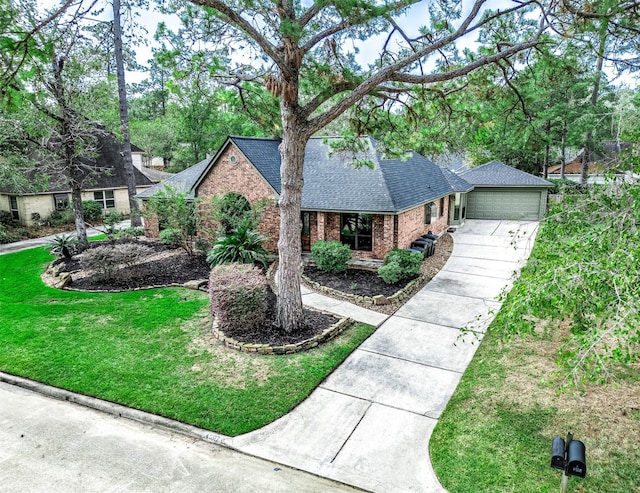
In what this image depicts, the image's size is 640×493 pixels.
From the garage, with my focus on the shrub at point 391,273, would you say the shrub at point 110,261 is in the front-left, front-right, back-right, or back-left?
front-right

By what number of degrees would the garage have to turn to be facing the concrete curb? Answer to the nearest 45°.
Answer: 0° — it already faces it

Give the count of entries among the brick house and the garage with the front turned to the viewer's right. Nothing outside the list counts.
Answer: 0

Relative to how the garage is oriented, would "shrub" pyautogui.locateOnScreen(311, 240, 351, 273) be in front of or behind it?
in front

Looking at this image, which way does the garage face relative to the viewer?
toward the camera

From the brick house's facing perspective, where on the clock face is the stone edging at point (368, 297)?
The stone edging is roughly at 10 o'clock from the brick house.

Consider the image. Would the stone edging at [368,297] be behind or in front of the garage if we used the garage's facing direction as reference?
in front

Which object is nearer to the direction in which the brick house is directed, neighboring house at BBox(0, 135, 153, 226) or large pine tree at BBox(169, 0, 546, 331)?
the large pine tree

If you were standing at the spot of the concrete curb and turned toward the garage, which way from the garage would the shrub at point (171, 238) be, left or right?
left

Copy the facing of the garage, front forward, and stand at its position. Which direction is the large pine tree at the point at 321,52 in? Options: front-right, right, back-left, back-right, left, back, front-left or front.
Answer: front

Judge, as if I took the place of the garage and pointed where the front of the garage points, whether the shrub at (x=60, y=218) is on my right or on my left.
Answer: on my right

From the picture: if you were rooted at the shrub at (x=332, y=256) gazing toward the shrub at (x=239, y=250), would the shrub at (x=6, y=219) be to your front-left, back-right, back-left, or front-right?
front-right

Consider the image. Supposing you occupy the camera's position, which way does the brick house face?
facing the viewer and to the left of the viewer
